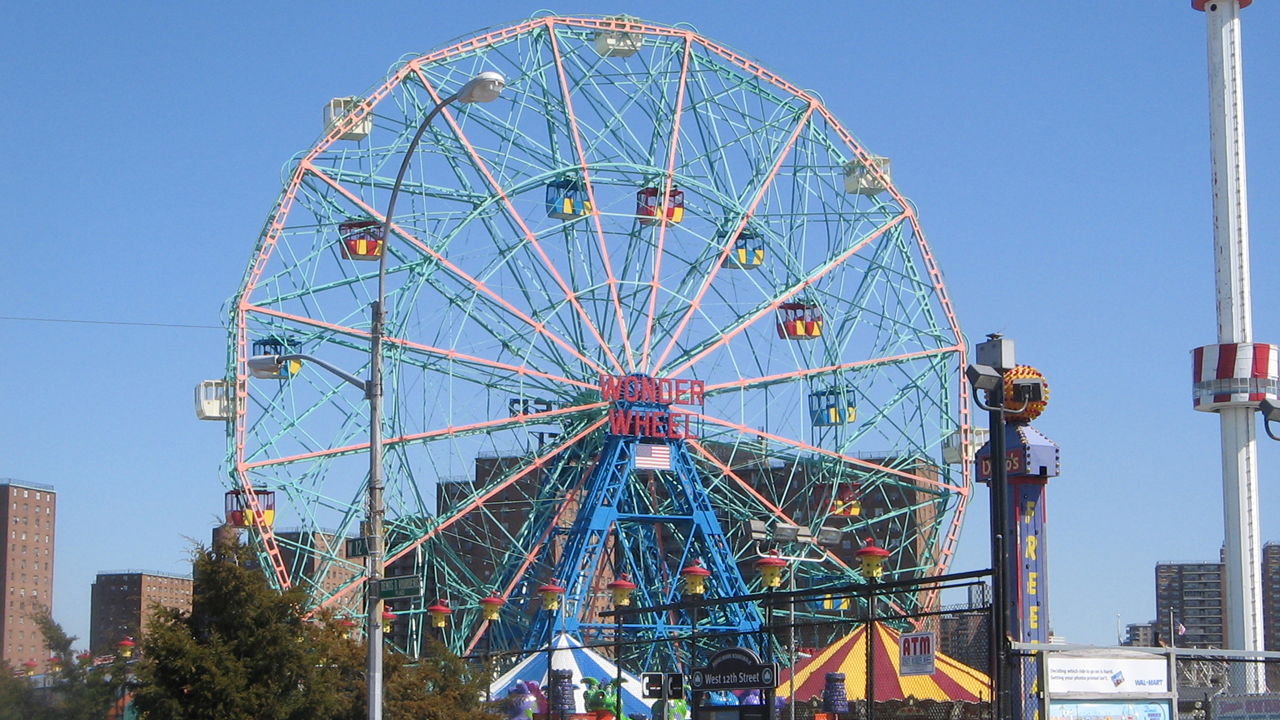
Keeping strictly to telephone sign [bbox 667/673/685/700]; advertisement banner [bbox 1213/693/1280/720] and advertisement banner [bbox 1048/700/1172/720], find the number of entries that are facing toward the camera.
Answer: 3

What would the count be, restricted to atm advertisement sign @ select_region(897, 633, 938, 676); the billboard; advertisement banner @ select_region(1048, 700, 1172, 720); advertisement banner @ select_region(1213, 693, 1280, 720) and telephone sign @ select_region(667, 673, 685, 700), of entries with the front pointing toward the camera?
5

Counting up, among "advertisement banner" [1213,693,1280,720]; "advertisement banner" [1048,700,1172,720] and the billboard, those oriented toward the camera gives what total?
3

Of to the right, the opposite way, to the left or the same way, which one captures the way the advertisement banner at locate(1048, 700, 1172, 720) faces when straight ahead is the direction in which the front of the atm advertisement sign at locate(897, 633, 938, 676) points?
the same way

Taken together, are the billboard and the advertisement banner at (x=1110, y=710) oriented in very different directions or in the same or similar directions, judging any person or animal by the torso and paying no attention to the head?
same or similar directions

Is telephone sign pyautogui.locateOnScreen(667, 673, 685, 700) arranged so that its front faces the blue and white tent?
no

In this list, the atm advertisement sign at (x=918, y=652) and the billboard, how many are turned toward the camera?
2

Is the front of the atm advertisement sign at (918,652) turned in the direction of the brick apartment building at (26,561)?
no

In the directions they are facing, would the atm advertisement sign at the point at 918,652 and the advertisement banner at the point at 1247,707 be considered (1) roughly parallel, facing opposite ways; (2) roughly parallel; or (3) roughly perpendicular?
roughly parallel

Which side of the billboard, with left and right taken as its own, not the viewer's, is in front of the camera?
front

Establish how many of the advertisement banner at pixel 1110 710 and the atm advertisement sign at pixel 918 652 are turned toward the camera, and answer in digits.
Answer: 2

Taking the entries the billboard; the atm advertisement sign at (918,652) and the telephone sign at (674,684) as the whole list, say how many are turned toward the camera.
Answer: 3

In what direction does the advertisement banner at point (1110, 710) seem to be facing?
toward the camera

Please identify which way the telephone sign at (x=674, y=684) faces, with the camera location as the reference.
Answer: facing the viewer

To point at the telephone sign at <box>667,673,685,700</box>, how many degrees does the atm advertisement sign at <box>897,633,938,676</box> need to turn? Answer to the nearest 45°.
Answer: approximately 135° to its right
